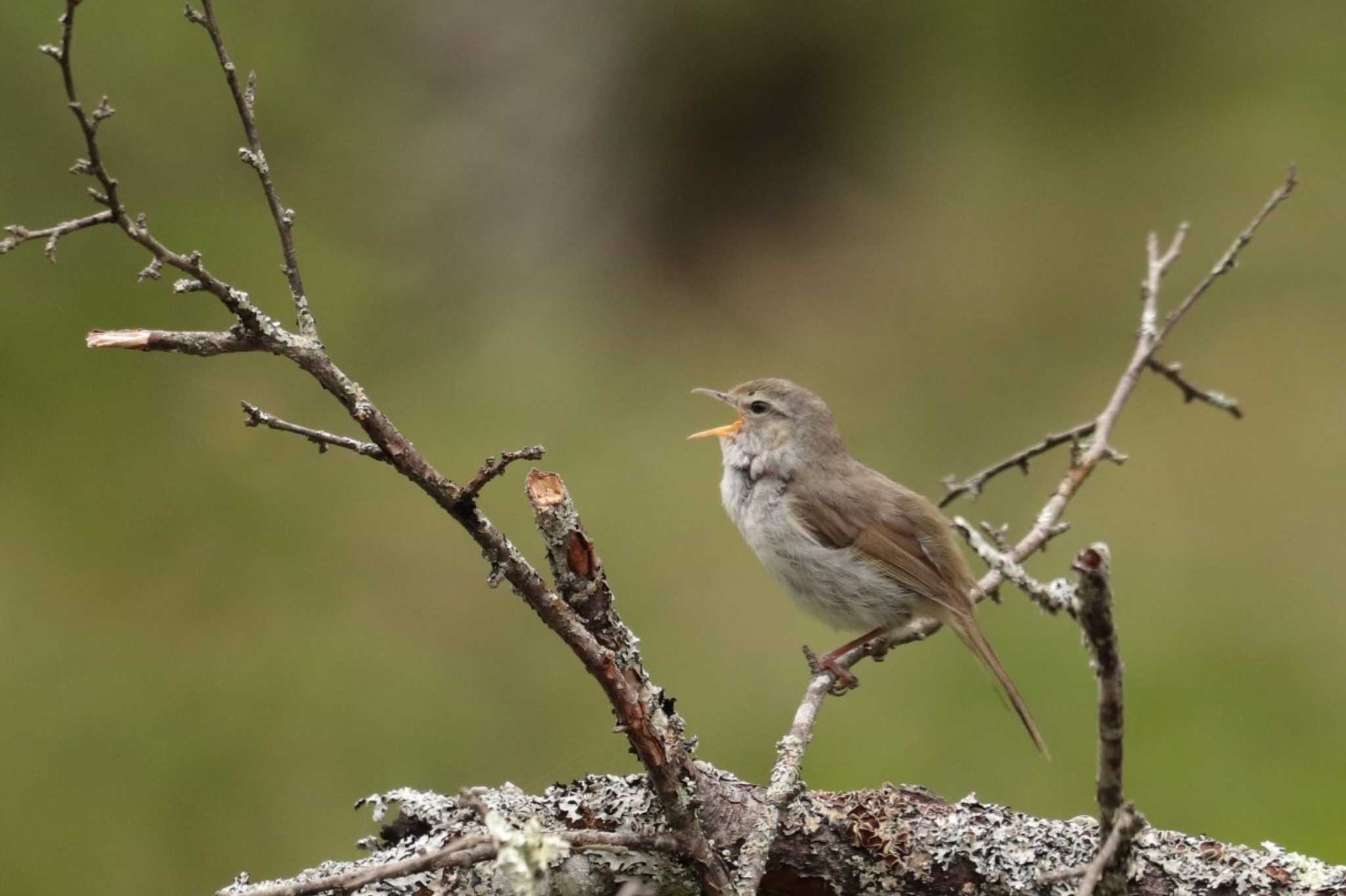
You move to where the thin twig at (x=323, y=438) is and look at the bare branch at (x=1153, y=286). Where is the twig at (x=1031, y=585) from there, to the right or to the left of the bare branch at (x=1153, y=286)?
right

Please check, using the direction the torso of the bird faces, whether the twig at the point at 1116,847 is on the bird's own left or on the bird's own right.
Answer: on the bird's own left

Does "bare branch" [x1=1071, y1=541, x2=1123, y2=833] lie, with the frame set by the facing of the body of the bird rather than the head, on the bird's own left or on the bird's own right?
on the bird's own left

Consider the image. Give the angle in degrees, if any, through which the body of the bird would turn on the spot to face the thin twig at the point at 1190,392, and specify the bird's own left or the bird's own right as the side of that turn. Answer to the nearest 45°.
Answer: approximately 135° to the bird's own left

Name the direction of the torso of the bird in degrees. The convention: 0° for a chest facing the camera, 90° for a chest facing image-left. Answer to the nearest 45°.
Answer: approximately 90°

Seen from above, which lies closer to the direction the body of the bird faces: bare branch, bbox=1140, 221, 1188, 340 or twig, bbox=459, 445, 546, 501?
the twig
